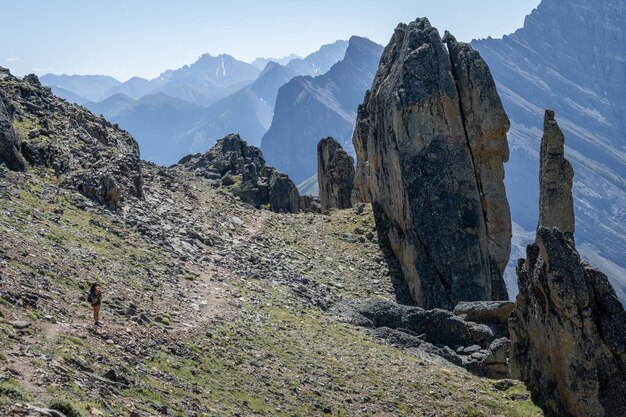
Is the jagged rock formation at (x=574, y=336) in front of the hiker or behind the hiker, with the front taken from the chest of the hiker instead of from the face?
in front
